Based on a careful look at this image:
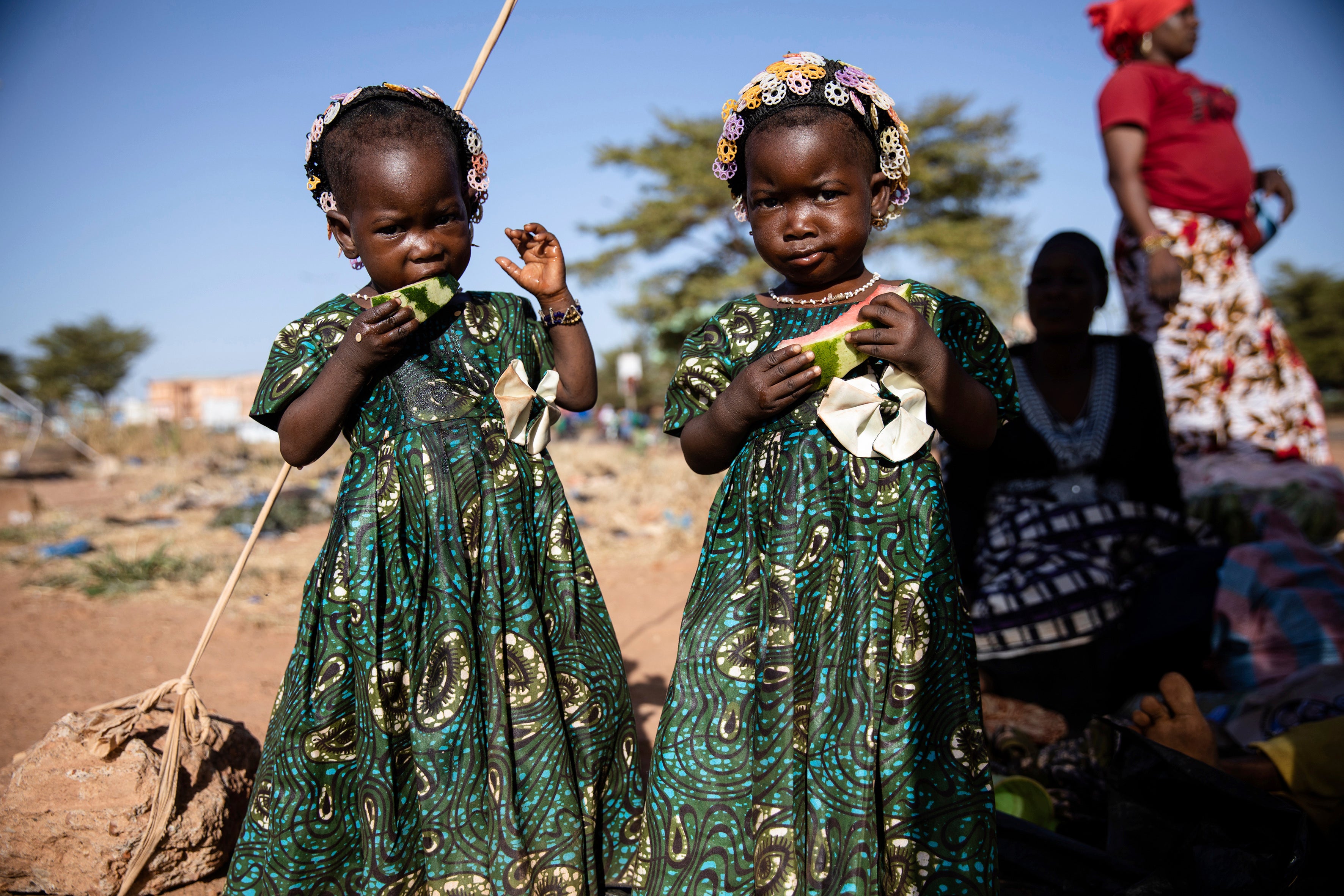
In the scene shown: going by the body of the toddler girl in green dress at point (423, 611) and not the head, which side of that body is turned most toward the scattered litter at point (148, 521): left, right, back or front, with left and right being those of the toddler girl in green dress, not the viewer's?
back

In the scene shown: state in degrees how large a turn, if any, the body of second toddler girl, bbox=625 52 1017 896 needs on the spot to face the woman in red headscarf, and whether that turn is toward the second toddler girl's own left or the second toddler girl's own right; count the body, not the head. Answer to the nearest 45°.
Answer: approximately 135° to the second toddler girl's own left

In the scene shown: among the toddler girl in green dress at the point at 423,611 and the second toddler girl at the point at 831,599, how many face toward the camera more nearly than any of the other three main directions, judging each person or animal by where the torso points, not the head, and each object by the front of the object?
2

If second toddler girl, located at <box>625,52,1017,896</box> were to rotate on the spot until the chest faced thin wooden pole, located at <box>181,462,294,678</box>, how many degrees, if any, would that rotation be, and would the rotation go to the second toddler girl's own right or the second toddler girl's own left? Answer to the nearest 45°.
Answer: approximately 90° to the second toddler girl's own right

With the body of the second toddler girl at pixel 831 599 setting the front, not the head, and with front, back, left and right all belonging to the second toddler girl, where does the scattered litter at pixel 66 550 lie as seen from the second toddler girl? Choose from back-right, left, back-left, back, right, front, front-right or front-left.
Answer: back-right
